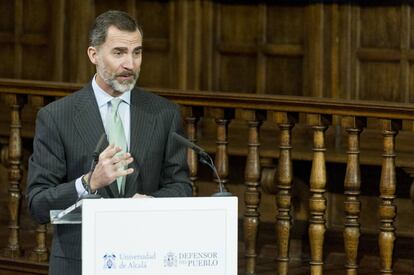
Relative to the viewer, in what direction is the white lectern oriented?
toward the camera

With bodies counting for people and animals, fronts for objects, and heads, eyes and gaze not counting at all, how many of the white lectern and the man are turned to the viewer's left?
0

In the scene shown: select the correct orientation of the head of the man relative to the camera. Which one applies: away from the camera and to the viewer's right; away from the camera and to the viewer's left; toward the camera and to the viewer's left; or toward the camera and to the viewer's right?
toward the camera and to the viewer's right

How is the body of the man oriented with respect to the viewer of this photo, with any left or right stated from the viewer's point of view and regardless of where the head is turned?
facing the viewer and to the right of the viewer

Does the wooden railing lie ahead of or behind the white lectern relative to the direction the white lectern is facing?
behind

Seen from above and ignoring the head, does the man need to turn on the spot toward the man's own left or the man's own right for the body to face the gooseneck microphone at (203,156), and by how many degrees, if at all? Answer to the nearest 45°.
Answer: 0° — they already face it
